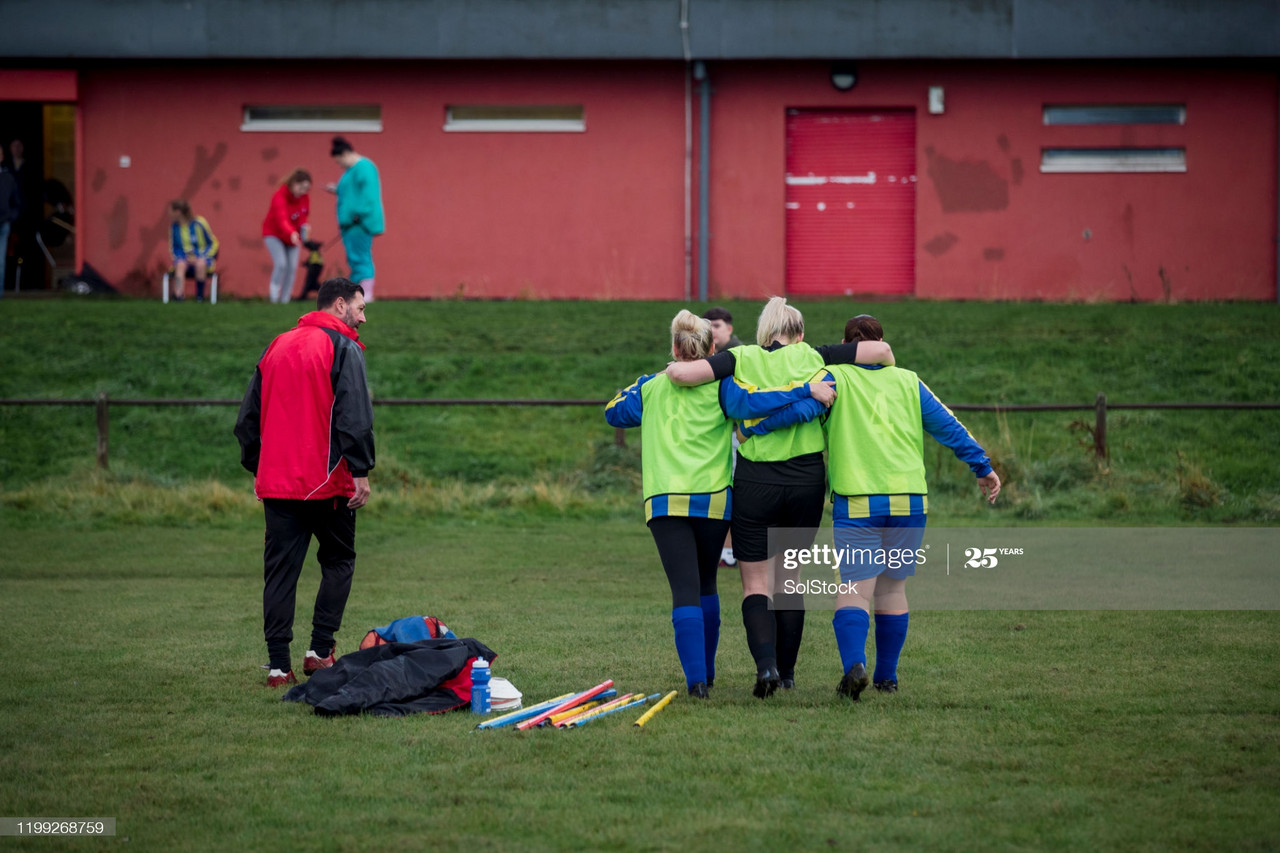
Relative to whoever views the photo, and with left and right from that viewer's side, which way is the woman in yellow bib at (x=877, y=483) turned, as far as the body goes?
facing away from the viewer

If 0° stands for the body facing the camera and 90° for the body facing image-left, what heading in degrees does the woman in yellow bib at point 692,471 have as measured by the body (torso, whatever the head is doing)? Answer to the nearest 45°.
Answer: approximately 180°

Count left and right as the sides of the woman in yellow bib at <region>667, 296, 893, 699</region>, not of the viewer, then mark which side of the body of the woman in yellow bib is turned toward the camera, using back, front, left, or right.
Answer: back

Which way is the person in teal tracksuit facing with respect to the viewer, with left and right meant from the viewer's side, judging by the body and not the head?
facing to the left of the viewer

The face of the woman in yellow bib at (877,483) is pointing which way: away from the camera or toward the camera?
away from the camera

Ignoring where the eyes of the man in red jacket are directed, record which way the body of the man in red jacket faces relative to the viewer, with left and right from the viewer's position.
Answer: facing away from the viewer and to the right of the viewer

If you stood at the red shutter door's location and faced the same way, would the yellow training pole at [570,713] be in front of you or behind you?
in front

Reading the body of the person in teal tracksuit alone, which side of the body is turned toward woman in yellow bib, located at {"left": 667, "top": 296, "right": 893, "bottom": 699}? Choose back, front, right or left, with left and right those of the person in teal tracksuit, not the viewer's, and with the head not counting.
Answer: left

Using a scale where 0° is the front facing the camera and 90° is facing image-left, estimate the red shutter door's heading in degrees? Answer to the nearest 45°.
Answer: approximately 0°

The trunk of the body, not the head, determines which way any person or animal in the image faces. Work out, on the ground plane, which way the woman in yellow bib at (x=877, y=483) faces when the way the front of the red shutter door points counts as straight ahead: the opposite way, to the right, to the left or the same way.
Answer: the opposite way
